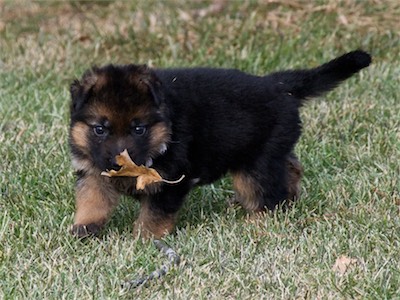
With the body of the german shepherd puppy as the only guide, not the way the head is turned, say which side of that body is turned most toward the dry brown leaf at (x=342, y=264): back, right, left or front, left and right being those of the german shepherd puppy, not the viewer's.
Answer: left

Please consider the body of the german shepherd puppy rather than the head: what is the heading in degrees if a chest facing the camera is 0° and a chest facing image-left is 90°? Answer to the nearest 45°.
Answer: approximately 45°
